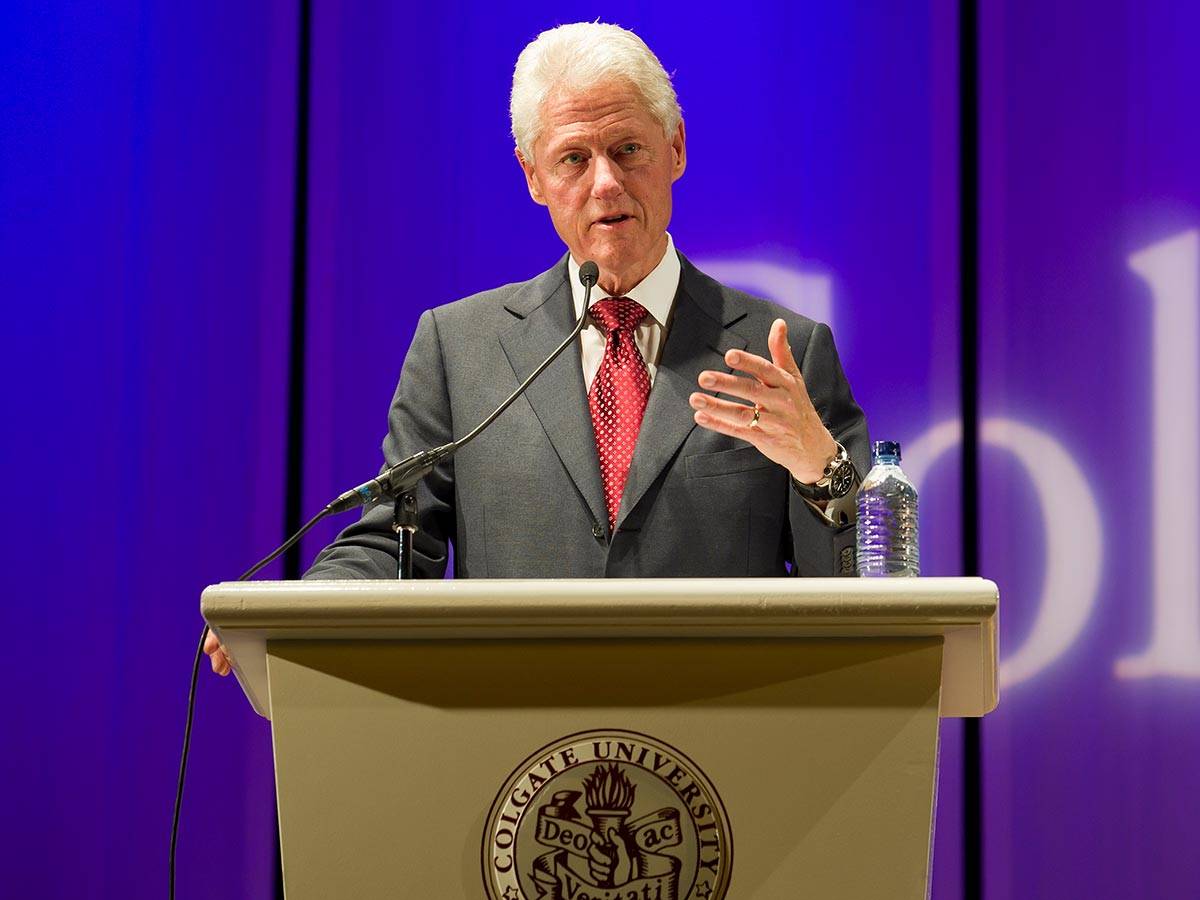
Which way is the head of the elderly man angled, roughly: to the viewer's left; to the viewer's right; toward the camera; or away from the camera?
toward the camera

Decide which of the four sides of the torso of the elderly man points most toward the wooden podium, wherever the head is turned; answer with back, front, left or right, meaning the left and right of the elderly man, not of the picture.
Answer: front

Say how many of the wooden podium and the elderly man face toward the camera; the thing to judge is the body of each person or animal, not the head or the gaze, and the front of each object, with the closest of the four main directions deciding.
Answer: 2

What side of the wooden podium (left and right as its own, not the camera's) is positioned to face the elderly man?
back

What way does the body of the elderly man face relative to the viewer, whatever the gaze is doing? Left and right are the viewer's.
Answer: facing the viewer

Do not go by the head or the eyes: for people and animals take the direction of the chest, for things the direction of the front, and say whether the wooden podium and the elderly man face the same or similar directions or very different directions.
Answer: same or similar directions

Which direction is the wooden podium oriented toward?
toward the camera
